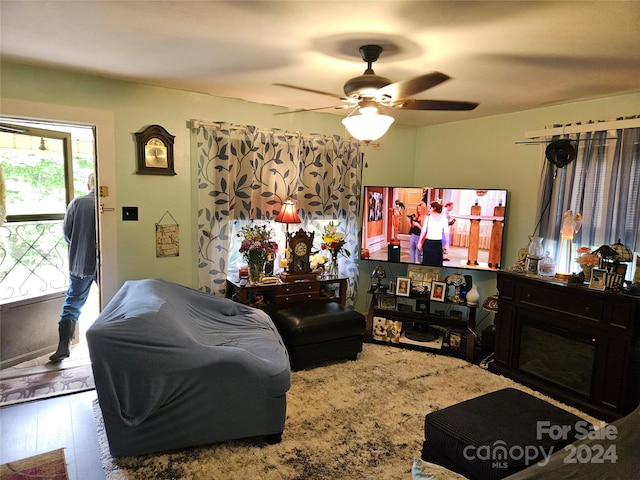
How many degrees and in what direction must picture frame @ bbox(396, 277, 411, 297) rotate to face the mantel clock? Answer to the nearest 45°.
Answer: approximately 45° to its right

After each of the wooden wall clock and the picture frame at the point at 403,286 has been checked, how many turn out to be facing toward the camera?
2

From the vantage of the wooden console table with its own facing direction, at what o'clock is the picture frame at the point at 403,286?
The picture frame is roughly at 10 o'clock from the wooden console table.

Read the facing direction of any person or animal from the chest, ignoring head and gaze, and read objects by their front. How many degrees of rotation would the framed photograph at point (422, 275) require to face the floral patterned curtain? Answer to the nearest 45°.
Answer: approximately 45° to its right

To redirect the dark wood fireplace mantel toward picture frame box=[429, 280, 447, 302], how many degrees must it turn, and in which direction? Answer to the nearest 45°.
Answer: approximately 45° to its right

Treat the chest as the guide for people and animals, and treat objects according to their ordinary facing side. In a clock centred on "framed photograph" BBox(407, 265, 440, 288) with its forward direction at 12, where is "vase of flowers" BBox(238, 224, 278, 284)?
The vase of flowers is roughly at 2 o'clock from the framed photograph.

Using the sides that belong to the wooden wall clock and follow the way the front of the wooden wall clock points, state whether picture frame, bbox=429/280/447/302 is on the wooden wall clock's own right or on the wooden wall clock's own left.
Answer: on the wooden wall clock's own left

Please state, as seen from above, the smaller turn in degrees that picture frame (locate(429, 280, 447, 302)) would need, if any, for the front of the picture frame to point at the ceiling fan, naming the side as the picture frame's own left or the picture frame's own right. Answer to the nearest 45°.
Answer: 0° — it already faces it

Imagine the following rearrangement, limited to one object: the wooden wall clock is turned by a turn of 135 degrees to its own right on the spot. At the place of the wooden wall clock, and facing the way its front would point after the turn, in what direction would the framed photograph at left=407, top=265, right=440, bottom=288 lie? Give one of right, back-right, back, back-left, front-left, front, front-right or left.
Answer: back-right

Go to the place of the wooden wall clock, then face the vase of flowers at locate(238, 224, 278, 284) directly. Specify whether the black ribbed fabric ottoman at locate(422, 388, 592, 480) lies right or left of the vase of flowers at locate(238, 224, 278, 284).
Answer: right
